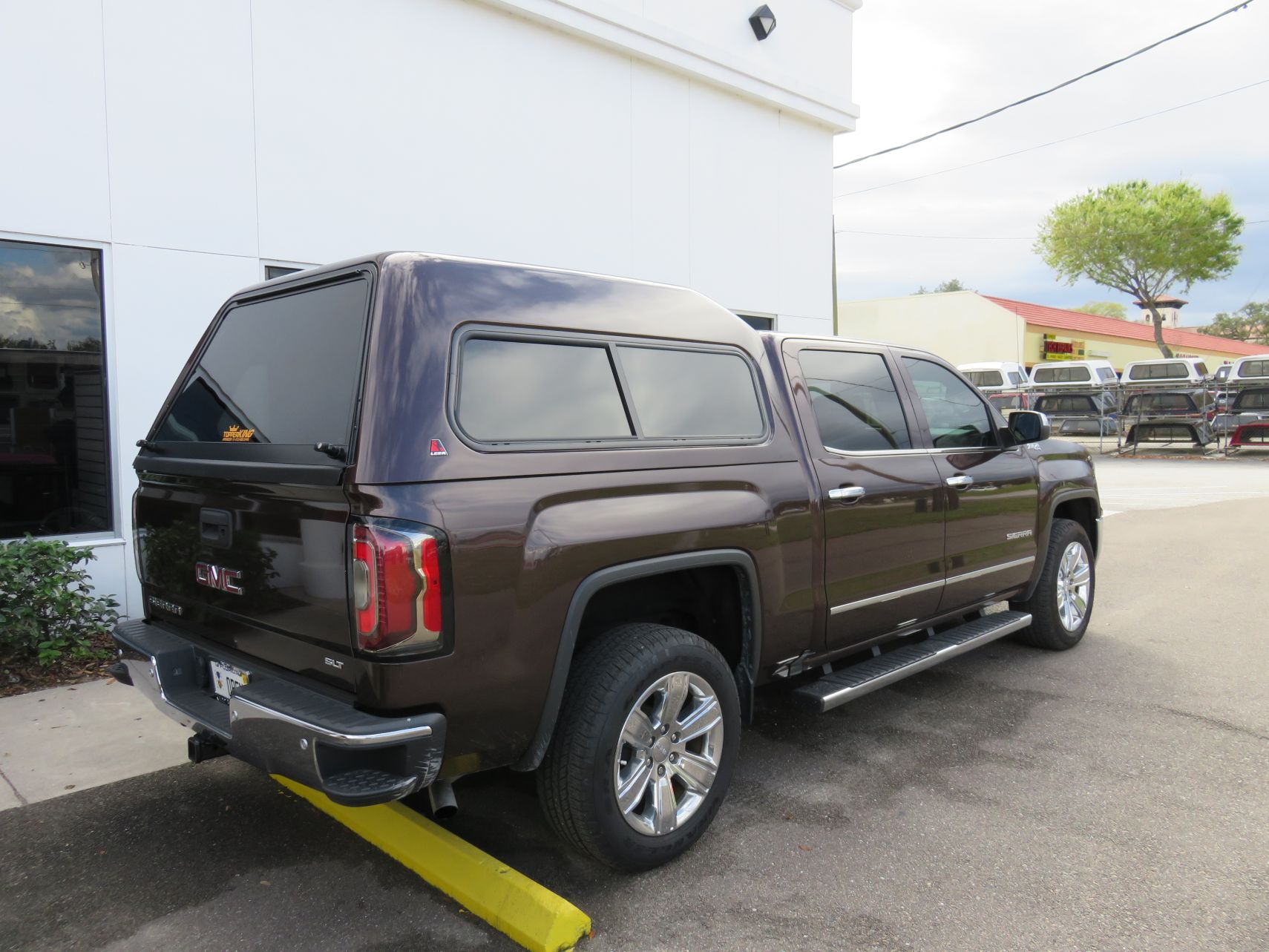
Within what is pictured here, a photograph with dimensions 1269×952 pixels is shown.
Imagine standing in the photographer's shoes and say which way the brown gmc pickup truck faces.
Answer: facing away from the viewer and to the right of the viewer

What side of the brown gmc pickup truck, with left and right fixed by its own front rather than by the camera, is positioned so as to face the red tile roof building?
front

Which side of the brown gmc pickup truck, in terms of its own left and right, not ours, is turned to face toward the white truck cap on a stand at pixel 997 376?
front

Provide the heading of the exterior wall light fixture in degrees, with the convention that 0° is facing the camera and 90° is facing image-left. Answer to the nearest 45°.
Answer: approximately 315°

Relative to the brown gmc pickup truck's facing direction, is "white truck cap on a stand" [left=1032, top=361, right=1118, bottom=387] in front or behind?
in front

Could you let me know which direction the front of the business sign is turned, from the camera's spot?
facing the viewer and to the right of the viewer
